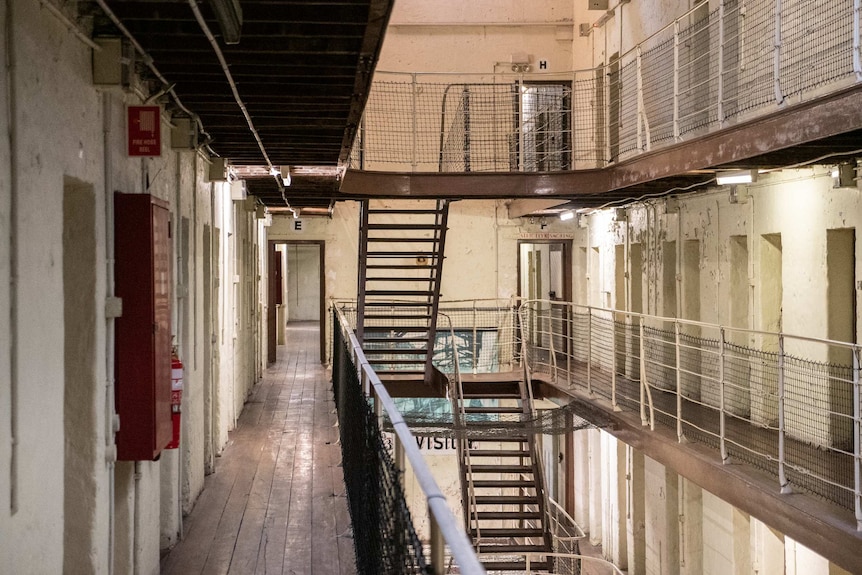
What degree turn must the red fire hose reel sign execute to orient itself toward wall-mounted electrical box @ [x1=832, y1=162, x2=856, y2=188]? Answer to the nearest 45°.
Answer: approximately 90° to its left

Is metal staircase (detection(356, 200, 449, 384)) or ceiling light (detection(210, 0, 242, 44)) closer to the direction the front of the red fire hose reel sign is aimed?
the ceiling light

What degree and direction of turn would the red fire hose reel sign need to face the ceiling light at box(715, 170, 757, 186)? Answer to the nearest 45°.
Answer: approximately 90° to its left
